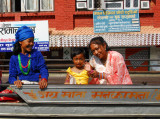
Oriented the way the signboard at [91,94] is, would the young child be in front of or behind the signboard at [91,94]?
behind

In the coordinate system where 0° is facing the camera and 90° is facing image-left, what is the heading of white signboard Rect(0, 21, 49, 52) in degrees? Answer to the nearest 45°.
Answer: approximately 0°

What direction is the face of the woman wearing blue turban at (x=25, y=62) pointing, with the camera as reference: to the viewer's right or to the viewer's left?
to the viewer's right

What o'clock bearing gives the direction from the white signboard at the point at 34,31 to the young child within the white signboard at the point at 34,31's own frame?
The young child is roughly at 12 o'clock from the white signboard.

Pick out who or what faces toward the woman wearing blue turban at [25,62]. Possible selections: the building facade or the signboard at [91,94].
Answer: the building facade

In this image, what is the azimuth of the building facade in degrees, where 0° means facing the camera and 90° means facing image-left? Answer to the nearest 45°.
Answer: approximately 0°

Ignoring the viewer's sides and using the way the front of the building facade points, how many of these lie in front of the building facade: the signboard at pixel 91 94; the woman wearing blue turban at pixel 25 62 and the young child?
3
